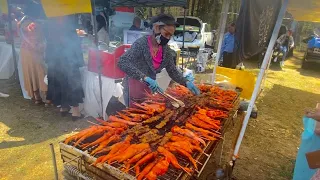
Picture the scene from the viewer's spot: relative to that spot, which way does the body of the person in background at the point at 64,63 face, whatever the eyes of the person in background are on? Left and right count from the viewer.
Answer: facing away from the viewer

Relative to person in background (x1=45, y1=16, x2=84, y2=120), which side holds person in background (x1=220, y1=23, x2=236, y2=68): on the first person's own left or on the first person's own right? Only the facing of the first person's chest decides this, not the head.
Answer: on the first person's own right

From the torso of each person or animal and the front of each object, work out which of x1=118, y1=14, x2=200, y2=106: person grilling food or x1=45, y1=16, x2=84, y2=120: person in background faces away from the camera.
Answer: x1=45, y1=16, x2=84, y2=120: person in background

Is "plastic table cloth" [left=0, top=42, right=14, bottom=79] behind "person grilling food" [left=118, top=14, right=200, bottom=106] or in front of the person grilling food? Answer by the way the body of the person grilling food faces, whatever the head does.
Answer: behind

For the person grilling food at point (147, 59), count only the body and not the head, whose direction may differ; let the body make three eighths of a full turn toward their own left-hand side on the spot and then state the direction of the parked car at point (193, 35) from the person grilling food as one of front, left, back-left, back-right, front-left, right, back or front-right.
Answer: front

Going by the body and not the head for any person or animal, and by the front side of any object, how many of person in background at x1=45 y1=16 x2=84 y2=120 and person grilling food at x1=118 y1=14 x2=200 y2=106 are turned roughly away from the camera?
1

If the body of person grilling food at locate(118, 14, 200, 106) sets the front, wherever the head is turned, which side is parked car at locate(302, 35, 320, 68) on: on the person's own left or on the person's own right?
on the person's own left

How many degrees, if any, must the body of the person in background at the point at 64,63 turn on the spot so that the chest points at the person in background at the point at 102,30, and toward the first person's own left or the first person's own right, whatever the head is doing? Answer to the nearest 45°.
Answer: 0° — they already face them
